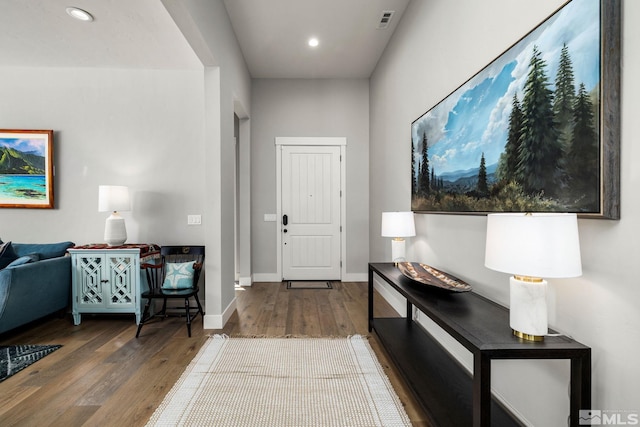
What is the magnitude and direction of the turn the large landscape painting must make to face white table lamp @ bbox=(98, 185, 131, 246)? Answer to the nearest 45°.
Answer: approximately 45° to its right

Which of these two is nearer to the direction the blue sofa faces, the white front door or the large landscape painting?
the large landscape painting

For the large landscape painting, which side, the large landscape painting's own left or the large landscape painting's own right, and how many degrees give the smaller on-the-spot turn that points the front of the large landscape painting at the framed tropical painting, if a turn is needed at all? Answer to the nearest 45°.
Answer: approximately 45° to the large landscape painting's own right

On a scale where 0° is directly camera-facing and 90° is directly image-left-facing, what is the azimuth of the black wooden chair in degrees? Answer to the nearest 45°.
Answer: approximately 45°

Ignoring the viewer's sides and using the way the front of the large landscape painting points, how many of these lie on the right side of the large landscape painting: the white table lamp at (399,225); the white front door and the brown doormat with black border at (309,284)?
3

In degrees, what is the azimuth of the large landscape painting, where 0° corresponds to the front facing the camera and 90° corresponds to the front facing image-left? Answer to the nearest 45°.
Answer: approximately 45°

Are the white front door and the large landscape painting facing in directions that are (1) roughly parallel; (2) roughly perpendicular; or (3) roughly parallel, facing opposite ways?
roughly perpendicular
